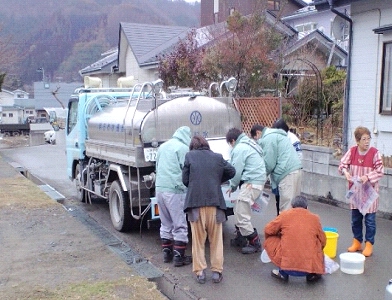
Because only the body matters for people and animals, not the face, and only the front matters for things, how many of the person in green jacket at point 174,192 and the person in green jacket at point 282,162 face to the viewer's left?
1

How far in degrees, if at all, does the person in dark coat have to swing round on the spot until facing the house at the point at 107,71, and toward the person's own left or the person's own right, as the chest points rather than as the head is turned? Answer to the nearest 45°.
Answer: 0° — they already face it

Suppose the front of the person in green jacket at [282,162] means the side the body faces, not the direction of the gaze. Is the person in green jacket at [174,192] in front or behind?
in front

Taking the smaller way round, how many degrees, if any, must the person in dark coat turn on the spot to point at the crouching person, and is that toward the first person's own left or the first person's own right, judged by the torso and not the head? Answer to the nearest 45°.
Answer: approximately 90° to the first person's own right

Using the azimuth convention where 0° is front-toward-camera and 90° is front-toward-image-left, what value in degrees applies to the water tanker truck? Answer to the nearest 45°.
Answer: approximately 135°

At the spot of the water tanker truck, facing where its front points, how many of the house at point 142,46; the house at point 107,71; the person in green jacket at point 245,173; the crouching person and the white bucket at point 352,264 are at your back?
3

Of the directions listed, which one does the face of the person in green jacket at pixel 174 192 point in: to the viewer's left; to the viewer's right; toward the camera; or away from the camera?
away from the camera

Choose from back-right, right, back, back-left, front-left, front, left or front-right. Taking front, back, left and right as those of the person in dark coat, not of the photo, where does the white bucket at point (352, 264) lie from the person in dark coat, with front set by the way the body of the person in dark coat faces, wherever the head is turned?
right

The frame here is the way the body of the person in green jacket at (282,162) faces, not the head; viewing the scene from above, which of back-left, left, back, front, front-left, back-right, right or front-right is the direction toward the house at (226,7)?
right

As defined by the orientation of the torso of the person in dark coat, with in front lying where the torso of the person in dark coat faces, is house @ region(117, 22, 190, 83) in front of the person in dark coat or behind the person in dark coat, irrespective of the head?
in front

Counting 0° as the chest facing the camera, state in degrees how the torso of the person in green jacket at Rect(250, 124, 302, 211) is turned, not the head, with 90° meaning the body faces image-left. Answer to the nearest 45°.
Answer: approximately 90°

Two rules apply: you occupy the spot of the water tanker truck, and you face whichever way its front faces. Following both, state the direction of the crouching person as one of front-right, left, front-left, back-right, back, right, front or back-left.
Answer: back

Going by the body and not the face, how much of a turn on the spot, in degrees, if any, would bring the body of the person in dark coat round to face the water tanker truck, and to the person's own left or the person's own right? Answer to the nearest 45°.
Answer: approximately 45° to the person's own left

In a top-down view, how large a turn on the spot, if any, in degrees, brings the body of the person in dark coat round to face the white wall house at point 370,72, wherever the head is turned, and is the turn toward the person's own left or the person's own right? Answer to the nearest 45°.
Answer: approximately 45° to the person's own right

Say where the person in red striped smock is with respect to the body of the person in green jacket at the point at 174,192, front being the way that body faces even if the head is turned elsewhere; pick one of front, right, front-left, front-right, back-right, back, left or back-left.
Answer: front-right
